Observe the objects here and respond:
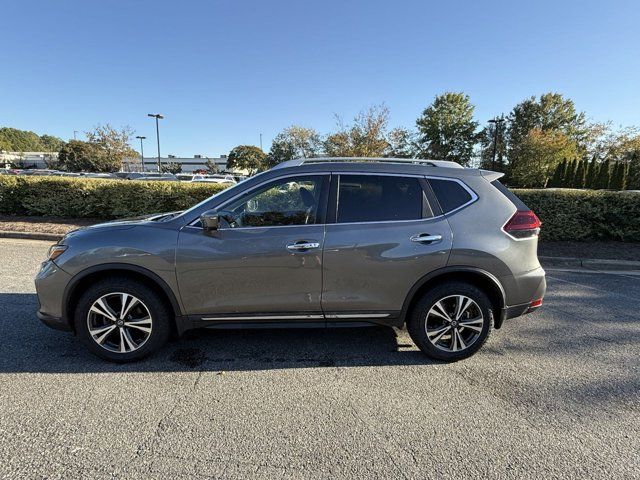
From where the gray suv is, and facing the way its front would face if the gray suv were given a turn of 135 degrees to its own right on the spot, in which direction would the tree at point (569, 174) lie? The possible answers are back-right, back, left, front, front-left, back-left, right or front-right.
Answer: front

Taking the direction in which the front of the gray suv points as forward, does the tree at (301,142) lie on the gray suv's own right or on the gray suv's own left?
on the gray suv's own right

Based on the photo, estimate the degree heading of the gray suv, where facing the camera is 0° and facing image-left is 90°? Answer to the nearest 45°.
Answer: approximately 90°

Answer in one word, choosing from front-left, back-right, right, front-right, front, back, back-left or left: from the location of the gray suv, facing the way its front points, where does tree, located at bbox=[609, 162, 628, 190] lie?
back-right

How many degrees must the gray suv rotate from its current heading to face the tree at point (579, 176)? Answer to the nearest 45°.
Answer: approximately 135° to its right

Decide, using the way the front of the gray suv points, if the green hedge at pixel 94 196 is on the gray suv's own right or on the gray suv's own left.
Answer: on the gray suv's own right

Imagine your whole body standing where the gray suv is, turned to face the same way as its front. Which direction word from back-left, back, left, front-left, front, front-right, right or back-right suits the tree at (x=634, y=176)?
back-right

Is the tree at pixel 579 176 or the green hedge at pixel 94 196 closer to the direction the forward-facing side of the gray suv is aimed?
the green hedge

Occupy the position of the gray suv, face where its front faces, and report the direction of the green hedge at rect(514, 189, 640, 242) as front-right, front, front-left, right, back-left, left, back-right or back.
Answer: back-right

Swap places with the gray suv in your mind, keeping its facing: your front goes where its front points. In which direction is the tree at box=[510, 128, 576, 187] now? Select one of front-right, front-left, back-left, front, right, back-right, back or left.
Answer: back-right

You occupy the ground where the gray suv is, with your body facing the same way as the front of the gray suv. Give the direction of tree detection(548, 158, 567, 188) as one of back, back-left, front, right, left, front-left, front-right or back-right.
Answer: back-right

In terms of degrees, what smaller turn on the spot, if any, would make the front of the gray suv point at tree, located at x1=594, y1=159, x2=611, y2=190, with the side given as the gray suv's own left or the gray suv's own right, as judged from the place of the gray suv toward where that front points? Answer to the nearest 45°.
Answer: approximately 135° to the gray suv's own right
